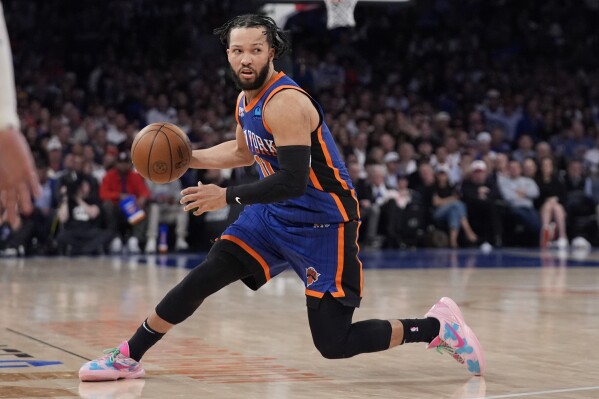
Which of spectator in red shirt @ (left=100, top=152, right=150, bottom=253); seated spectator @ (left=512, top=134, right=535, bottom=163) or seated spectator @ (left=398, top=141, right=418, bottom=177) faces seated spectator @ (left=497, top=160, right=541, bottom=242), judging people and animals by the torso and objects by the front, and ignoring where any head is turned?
seated spectator @ (left=512, top=134, right=535, bottom=163)

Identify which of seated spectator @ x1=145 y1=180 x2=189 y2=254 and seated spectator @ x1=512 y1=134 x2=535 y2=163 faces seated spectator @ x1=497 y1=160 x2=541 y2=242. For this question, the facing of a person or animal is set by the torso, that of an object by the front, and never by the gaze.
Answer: seated spectator @ x1=512 y1=134 x2=535 y2=163

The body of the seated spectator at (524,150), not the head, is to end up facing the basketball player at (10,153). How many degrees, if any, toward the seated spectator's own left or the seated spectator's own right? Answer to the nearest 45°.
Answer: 0° — they already face them

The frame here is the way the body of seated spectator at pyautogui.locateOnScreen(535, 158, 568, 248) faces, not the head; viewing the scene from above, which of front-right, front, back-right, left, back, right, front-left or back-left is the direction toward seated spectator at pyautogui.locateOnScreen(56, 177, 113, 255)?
front-right

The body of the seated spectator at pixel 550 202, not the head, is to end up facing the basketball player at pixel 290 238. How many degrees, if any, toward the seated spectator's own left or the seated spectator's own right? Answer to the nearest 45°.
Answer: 0° — they already face them

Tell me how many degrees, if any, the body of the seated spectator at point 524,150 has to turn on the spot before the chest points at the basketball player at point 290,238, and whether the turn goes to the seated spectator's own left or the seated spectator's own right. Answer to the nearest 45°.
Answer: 0° — they already face them

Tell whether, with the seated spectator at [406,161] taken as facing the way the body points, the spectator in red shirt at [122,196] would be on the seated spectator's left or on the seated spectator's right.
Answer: on the seated spectator's right

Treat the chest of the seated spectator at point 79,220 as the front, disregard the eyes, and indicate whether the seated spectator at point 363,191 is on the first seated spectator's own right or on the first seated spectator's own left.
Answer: on the first seated spectator's own left

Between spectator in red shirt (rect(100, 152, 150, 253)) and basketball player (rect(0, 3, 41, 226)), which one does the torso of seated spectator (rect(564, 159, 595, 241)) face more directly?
the basketball player

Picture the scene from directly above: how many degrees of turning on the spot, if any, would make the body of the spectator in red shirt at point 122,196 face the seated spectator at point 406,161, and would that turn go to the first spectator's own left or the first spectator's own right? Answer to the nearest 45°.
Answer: approximately 90° to the first spectator's own left

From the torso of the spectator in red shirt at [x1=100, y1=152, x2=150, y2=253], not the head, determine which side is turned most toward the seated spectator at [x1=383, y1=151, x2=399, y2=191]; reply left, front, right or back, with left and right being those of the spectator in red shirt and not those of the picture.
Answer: left
